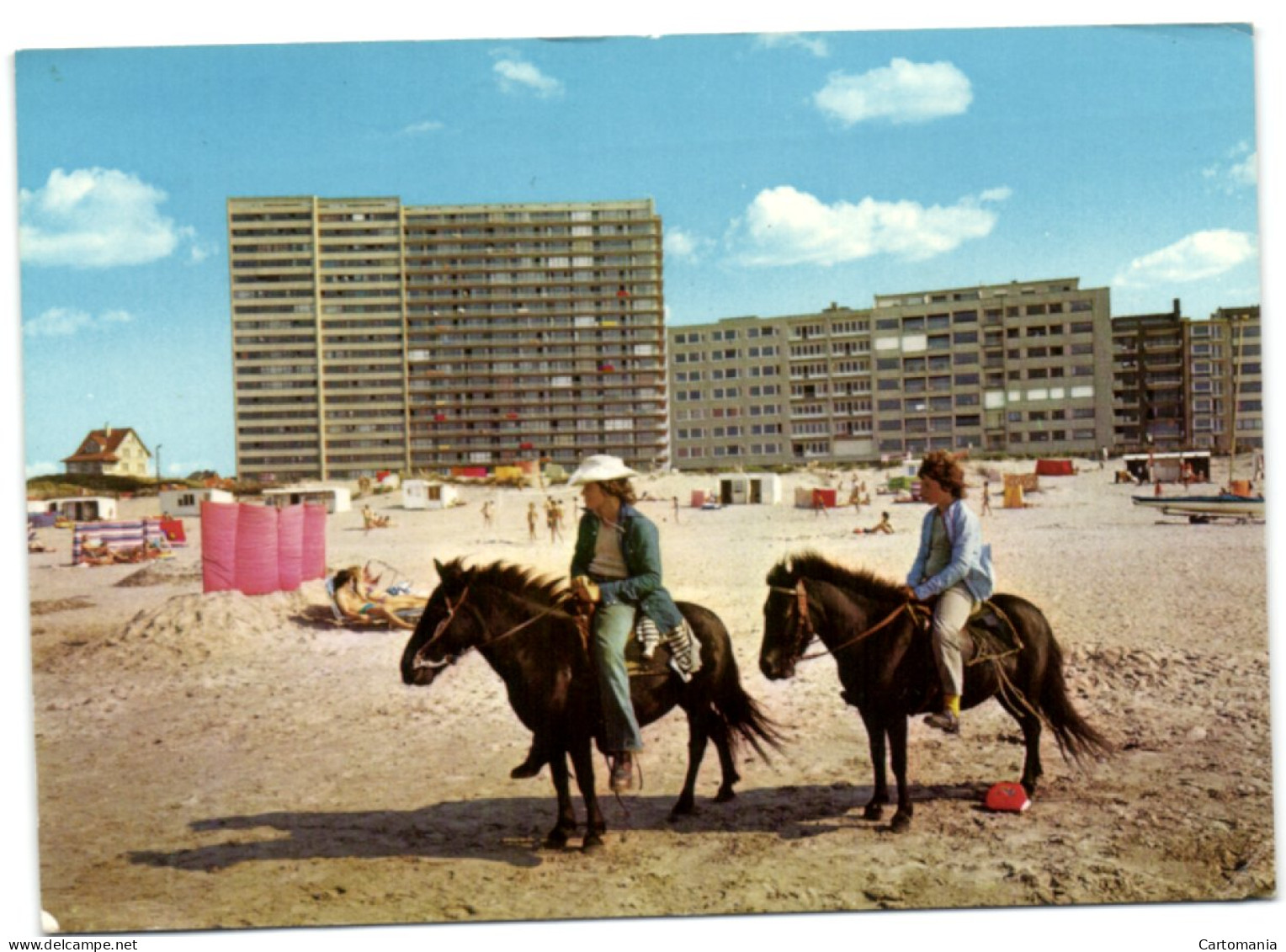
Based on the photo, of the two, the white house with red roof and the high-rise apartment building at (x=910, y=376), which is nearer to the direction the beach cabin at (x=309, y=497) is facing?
the white house with red roof

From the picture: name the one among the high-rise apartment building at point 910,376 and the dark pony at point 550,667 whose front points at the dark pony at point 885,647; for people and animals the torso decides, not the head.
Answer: the high-rise apartment building

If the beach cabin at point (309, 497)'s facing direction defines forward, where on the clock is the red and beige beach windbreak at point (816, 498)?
the red and beige beach windbreak at point (816, 498) is roughly at 8 o'clock from the beach cabin at point (309, 497).

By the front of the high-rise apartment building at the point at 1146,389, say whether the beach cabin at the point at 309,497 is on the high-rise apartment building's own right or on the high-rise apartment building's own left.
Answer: on the high-rise apartment building's own right

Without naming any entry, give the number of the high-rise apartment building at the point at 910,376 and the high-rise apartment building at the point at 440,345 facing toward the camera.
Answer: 2

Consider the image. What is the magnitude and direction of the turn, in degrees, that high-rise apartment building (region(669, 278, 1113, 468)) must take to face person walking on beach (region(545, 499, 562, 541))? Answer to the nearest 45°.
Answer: approximately 45° to its right

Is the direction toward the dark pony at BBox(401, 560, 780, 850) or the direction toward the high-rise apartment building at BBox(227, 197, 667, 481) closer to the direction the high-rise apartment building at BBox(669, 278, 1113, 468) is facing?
the dark pony

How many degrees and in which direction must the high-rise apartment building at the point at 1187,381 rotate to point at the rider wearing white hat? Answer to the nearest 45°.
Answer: approximately 45° to its right

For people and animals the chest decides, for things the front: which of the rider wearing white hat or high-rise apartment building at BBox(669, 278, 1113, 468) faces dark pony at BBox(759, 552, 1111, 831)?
the high-rise apartment building
